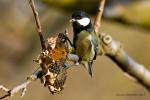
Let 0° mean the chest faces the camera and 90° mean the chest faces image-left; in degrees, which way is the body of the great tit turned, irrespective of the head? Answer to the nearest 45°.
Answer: approximately 45°
